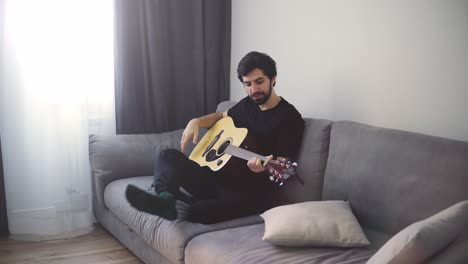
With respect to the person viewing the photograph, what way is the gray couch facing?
facing the viewer and to the left of the viewer

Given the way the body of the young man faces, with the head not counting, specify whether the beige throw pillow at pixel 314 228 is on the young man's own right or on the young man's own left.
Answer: on the young man's own left

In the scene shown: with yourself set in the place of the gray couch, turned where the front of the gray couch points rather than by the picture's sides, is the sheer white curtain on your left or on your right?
on your right

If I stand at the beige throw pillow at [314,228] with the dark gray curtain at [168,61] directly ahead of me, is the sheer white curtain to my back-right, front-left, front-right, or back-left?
front-left

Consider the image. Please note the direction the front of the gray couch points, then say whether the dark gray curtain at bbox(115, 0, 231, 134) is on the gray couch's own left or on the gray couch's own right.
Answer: on the gray couch's own right
